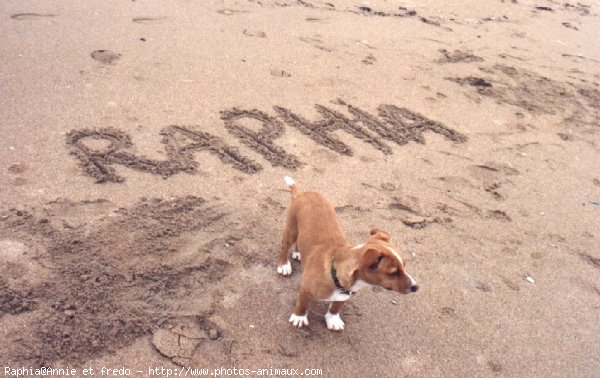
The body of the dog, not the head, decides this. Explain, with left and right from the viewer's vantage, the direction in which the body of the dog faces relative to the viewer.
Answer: facing the viewer and to the right of the viewer
